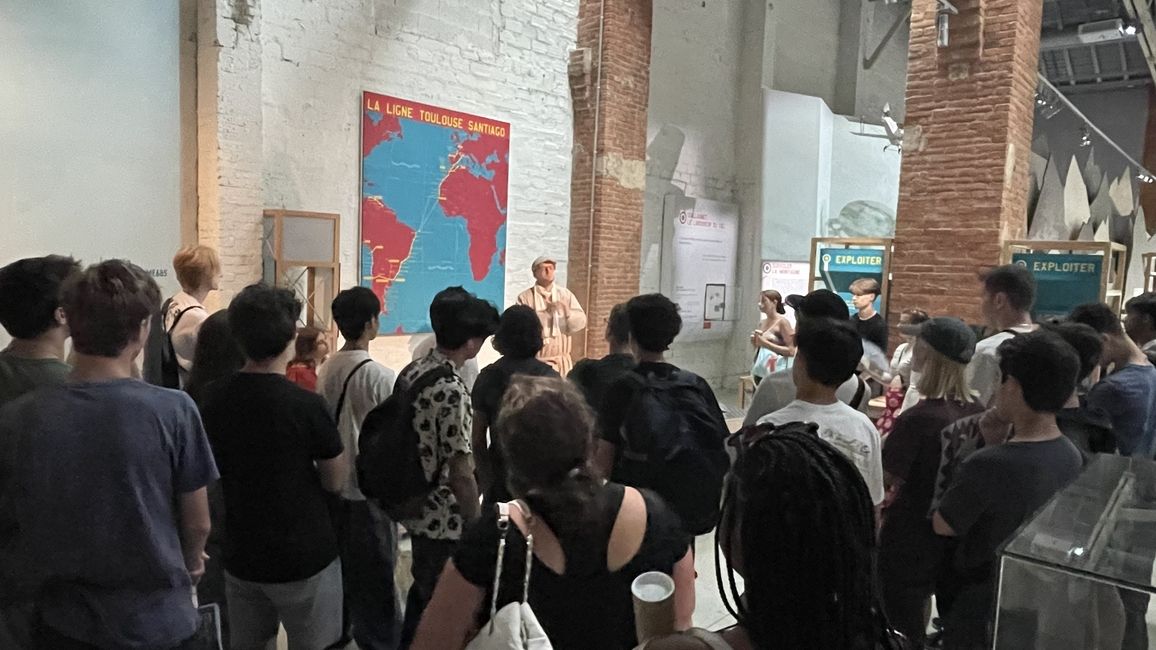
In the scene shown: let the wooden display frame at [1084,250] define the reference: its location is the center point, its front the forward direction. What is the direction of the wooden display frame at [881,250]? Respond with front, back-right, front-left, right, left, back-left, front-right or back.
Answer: right

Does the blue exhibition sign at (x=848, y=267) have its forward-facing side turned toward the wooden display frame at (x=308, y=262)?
no

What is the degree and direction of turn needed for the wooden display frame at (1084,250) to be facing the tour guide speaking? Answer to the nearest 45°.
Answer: approximately 45° to its right

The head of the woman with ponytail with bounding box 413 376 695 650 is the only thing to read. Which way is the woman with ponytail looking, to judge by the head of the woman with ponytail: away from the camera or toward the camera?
away from the camera

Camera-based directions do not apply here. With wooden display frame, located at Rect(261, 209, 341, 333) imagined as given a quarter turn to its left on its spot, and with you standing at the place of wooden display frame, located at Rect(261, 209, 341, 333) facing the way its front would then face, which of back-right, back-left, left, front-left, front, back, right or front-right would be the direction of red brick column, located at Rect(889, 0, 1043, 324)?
front-right

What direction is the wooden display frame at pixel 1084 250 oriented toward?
toward the camera

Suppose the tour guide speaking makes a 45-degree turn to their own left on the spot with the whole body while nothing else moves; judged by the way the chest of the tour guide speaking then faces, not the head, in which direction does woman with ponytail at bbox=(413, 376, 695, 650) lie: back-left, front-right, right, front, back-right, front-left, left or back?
front-right

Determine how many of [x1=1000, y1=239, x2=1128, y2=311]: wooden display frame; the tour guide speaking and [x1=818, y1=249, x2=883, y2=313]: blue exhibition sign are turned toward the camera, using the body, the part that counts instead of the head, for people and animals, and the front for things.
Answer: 3

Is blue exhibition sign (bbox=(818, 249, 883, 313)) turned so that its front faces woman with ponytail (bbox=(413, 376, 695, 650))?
yes

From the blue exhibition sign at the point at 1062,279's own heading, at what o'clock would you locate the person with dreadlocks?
The person with dreadlocks is roughly at 12 o'clock from the blue exhibition sign.

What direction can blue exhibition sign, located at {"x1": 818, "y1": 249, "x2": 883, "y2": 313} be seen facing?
toward the camera

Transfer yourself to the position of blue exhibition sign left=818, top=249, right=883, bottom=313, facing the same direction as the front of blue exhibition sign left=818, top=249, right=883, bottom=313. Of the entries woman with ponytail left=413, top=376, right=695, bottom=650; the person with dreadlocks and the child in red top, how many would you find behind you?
0

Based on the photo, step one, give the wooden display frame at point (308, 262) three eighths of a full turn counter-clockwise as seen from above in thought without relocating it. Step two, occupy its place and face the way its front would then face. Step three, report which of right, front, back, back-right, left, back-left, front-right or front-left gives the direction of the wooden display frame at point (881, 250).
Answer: right

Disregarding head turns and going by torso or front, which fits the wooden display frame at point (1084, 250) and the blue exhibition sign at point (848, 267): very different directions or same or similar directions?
same or similar directions

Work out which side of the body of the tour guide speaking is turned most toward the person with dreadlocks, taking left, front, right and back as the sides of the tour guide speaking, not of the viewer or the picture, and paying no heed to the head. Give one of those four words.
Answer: front

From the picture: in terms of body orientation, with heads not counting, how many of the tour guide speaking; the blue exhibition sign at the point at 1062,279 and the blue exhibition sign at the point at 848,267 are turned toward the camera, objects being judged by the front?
3

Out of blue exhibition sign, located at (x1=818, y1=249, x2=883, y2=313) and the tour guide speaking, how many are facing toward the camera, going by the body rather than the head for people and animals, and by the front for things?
2

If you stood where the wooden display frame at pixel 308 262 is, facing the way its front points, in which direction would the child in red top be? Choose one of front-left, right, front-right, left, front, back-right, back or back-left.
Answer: front-right

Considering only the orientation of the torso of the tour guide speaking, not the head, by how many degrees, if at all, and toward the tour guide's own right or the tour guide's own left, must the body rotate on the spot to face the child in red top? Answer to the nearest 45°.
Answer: approximately 45° to the tour guide's own right
